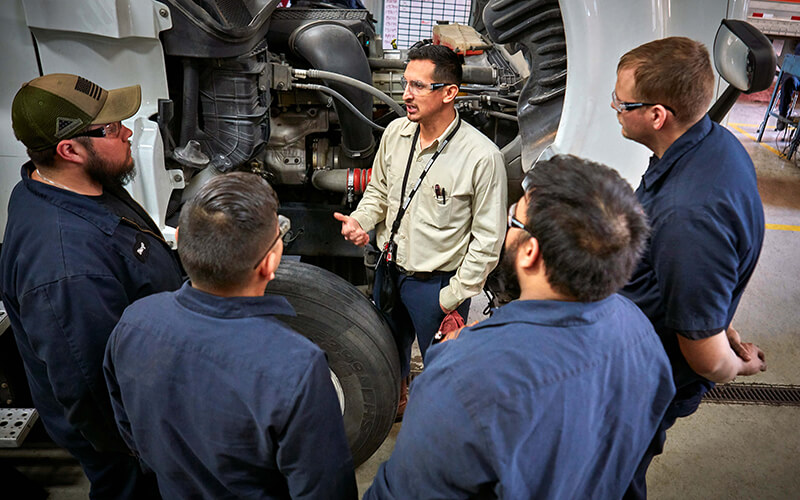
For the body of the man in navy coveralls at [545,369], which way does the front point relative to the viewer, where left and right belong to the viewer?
facing away from the viewer and to the left of the viewer

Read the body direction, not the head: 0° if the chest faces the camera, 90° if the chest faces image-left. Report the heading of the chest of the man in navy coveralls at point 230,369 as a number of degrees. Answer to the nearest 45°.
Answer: approximately 225°

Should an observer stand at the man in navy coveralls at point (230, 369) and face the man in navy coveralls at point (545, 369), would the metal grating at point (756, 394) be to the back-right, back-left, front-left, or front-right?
front-left

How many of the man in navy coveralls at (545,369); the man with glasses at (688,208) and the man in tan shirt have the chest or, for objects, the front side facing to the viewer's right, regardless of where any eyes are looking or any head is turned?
0

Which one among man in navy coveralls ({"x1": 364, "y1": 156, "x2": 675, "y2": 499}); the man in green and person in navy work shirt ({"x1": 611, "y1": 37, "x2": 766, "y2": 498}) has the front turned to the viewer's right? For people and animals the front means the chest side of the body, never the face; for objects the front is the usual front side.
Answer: the man in green and tan cap

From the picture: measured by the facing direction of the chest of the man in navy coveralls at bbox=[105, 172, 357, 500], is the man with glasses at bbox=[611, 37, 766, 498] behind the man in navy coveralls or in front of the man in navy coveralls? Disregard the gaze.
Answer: in front

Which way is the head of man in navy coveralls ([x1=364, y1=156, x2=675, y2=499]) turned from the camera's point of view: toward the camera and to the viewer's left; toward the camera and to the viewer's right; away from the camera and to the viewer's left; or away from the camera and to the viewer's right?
away from the camera and to the viewer's left

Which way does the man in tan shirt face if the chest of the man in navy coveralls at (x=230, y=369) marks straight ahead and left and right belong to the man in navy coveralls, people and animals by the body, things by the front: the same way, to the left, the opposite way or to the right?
the opposite way

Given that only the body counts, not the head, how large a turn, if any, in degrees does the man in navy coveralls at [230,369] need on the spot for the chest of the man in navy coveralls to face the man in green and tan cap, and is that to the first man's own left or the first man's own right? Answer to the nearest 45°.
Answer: approximately 90° to the first man's own left

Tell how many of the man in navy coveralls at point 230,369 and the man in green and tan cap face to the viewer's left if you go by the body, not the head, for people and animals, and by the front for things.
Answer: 0

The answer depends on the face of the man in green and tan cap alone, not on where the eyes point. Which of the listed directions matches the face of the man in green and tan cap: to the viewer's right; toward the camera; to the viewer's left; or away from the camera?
to the viewer's right

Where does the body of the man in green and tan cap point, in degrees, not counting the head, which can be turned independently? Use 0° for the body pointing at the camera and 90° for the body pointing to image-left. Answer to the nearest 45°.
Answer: approximately 270°

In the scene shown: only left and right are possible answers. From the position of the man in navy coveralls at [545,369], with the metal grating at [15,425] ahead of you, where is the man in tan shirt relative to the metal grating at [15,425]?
right

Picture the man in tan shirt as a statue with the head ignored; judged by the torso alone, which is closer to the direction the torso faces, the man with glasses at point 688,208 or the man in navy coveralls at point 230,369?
the man in navy coveralls

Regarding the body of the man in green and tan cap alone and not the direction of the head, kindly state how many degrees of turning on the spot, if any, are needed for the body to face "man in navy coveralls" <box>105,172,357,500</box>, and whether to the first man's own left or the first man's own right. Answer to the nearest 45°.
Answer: approximately 90° to the first man's own right

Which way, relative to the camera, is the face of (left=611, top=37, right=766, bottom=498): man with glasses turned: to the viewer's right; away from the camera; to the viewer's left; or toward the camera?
to the viewer's left

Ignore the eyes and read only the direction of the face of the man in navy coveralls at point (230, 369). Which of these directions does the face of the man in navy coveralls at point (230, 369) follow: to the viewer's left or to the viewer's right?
to the viewer's right

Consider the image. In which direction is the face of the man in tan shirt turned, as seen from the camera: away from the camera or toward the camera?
toward the camera

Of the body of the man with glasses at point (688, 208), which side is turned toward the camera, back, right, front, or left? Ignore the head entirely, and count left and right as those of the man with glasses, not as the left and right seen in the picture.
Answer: left
